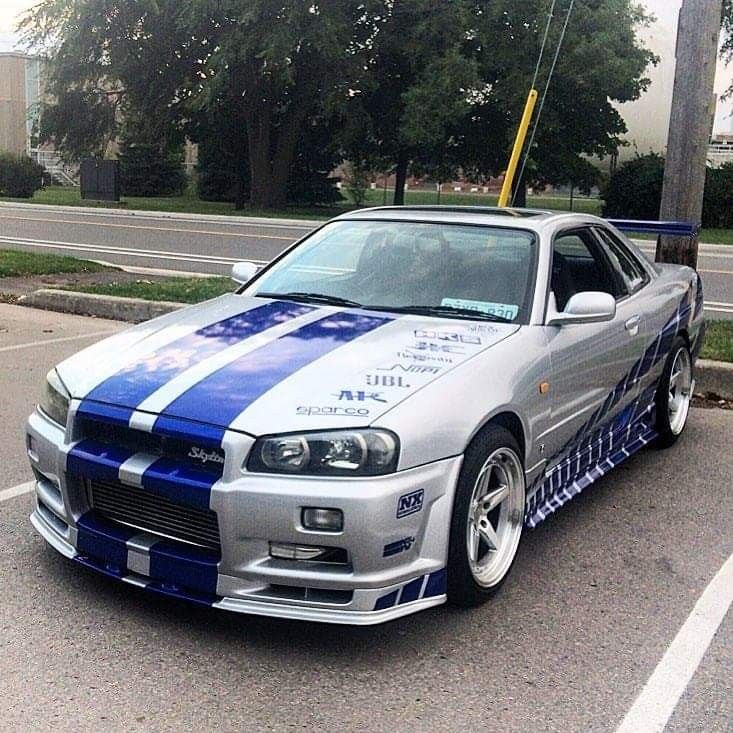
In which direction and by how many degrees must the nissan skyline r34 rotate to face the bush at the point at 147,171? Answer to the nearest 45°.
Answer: approximately 135° to its right

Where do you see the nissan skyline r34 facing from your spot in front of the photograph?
facing the viewer and to the left of the viewer

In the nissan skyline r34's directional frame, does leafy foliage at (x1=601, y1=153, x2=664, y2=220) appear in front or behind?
behind

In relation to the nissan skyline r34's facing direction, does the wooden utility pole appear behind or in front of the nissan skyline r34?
behind

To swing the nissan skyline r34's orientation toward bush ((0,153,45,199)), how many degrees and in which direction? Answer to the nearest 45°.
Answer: approximately 135° to its right

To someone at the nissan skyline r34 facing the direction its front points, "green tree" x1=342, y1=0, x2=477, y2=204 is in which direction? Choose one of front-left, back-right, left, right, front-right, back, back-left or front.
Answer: back-right

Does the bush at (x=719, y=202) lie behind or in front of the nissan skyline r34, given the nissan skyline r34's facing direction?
behind

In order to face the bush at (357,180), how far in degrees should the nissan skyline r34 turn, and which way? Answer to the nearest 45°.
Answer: approximately 135° to its right
